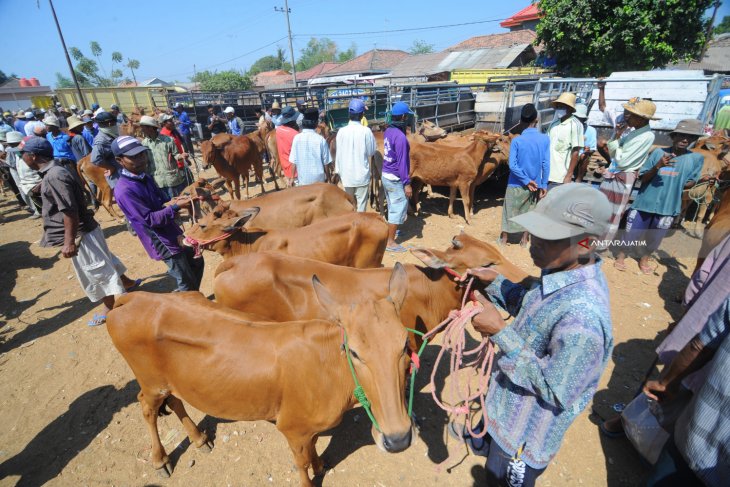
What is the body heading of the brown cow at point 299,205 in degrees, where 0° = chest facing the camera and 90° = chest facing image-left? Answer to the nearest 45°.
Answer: approximately 90°

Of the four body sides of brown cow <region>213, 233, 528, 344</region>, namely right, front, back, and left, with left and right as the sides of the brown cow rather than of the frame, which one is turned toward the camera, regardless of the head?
right

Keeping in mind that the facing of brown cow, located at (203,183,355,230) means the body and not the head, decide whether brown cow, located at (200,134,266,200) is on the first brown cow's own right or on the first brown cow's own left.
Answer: on the first brown cow's own right

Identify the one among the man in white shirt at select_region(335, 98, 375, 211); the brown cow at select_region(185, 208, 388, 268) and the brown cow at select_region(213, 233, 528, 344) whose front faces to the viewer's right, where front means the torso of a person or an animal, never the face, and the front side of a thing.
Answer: the brown cow at select_region(213, 233, 528, 344)

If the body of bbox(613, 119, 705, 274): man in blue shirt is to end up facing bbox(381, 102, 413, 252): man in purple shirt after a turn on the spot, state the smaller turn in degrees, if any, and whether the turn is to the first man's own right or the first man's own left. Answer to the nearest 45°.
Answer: approximately 90° to the first man's own right

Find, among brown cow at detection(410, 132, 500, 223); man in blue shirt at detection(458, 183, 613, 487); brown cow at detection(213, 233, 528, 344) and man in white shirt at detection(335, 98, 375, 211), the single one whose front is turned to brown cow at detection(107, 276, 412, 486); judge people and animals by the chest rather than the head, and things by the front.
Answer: the man in blue shirt

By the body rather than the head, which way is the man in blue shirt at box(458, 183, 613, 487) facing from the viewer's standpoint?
to the viewer's left

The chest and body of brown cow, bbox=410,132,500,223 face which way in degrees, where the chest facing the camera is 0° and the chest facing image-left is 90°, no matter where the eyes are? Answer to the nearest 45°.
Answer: approximately 270°

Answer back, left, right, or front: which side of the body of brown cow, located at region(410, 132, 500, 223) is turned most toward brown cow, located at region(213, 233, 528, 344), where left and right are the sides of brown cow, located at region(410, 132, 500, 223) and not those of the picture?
right
